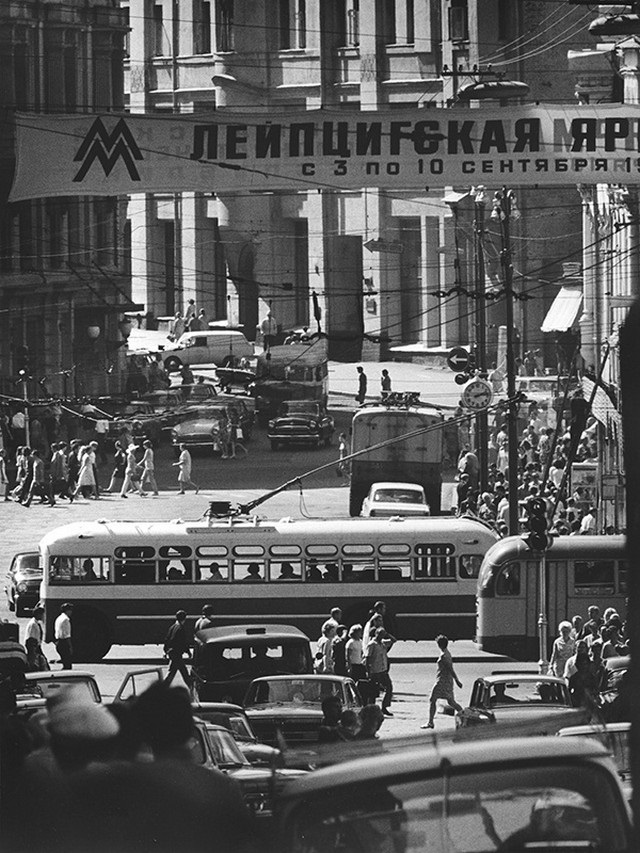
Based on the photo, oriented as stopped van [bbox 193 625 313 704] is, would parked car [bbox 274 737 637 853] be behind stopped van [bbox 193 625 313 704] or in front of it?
behind

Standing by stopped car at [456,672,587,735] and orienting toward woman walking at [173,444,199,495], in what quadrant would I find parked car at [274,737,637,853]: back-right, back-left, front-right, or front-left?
back-left

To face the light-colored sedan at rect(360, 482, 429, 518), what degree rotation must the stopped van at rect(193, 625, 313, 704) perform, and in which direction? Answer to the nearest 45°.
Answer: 0° — it already faces it
